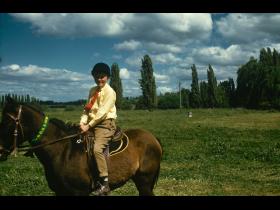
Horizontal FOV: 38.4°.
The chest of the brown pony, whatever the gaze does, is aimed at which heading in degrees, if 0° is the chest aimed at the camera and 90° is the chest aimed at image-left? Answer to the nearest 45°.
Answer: approximately 90°
